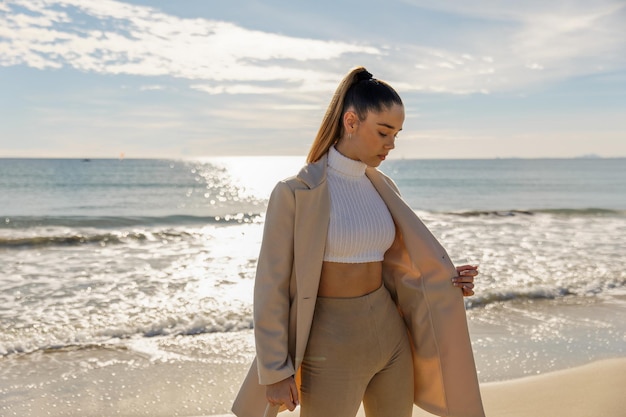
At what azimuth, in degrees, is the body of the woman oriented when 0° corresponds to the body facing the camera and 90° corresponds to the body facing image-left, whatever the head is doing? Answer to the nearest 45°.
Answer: approximately 315°
